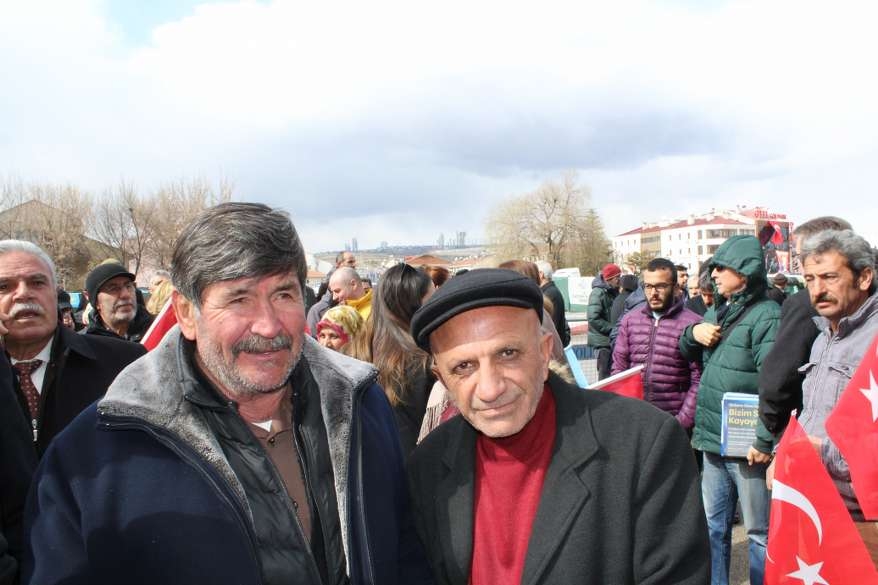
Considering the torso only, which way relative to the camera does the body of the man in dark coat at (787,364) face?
to the viewer's left

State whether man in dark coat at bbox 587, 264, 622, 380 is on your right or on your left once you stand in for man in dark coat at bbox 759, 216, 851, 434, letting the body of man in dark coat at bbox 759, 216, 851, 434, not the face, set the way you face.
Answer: on your right

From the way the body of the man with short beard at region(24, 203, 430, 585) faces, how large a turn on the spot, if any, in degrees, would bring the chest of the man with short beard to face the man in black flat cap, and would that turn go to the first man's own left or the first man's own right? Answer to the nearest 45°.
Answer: approximately 45° to the first man's own left

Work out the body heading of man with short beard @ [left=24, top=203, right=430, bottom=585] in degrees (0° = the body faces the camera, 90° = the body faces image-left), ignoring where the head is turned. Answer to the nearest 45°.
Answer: approximately 315°

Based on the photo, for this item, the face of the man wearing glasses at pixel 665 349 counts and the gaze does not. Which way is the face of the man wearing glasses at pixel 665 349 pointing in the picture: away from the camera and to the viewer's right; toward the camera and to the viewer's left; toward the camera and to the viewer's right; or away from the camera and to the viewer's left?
toward the camera and to the viewer's left

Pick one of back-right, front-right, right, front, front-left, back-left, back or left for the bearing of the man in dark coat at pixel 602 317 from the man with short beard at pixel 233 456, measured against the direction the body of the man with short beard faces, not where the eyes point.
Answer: left

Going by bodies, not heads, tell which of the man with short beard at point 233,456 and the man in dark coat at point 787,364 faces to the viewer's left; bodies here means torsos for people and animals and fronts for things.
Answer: the man in dark coat

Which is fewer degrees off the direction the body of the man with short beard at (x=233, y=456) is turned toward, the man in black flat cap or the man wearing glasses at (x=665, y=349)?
the man in black flat cap

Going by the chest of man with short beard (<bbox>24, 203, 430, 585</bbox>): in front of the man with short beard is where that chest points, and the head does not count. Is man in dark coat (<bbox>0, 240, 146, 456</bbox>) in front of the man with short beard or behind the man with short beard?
behind

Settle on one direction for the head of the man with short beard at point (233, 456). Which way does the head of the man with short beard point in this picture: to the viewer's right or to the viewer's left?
to the viewer's right

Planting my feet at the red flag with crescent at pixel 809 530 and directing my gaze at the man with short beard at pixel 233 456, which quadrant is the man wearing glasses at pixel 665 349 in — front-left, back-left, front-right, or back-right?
back-right

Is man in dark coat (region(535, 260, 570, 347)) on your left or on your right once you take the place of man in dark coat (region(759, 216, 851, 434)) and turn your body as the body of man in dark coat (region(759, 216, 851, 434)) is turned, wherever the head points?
on your right

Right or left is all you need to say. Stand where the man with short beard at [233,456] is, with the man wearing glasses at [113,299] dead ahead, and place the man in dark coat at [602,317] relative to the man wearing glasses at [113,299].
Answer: right

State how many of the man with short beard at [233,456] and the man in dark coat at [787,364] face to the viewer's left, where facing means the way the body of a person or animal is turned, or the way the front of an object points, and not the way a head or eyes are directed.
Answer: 1
